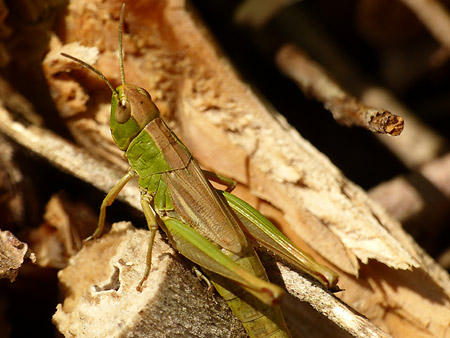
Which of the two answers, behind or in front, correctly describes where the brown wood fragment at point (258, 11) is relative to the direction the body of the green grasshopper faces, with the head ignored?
in front

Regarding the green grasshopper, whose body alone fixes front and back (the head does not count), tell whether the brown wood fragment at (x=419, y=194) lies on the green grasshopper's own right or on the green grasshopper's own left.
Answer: on the green grasshopper's own right

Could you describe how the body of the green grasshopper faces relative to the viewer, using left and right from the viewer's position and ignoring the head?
facing away from the viewer and to the left of the viewer

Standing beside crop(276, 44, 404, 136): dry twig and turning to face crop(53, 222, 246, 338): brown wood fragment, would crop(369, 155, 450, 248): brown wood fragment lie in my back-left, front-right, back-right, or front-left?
back-left
